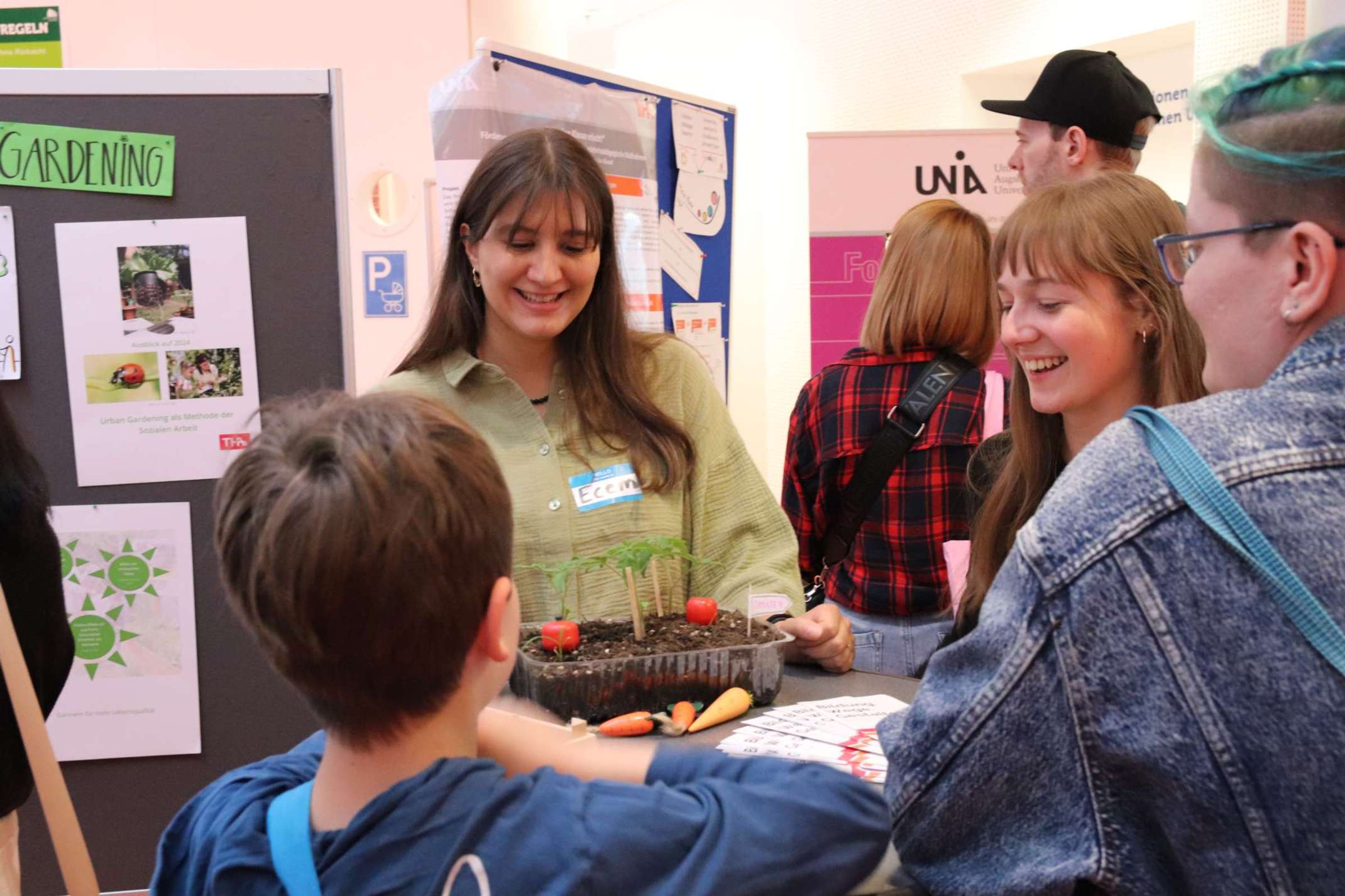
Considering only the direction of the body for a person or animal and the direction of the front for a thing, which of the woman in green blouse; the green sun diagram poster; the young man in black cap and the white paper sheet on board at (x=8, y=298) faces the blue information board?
the young man in black cap

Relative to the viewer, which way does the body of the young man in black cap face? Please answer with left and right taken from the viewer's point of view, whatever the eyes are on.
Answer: facing to the left of the viewer

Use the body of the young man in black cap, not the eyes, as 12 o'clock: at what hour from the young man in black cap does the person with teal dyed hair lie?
The person with teal dyed hair is roughly at 9 o'clock from the young man in black cap.

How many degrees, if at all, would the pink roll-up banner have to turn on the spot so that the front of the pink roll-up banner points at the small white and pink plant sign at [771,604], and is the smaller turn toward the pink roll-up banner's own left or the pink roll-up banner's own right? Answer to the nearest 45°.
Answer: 0° — it already faces it

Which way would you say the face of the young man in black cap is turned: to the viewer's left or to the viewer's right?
to the viewer's left

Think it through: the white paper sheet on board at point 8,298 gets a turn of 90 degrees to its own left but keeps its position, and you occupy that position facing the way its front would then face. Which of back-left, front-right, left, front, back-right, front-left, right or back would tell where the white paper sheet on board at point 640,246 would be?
front

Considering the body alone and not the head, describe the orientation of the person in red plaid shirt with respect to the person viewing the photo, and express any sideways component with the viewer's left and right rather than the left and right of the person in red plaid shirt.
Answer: facing away from the viewer

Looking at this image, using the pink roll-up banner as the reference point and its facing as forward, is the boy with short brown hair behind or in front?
in front

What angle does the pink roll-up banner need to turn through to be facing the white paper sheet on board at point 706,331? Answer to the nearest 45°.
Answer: approximately 45° to its right

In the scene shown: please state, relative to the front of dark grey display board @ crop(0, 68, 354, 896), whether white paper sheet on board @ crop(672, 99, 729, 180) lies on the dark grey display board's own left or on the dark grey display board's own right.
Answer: on the dark grey display board's own left

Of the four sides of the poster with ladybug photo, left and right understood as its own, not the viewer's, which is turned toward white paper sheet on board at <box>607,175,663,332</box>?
left
